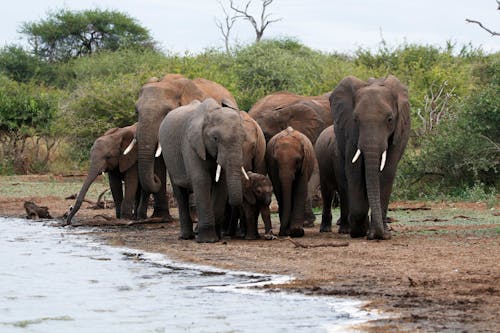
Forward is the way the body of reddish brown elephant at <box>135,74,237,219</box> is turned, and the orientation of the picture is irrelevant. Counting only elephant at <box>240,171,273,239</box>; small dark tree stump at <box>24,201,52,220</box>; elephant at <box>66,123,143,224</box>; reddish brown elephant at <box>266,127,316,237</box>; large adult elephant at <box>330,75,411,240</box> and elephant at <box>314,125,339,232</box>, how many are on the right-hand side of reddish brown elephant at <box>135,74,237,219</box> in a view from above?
2

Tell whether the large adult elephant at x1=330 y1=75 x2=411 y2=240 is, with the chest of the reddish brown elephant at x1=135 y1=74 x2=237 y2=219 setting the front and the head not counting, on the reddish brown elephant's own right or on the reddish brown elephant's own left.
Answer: on the reddish brown elephant's own left

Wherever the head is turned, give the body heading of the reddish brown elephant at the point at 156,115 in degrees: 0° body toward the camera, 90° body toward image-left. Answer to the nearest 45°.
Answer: approximately 45°

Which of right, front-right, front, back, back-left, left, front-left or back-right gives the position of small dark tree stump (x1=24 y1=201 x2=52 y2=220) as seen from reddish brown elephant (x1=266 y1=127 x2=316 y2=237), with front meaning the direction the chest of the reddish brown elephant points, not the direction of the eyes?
back-right

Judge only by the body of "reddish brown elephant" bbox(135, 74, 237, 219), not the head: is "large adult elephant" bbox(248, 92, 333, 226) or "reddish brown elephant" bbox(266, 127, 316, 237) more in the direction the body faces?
the reddish brown elephant

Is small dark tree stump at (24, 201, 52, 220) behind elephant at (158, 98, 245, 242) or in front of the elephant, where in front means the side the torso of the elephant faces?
behind

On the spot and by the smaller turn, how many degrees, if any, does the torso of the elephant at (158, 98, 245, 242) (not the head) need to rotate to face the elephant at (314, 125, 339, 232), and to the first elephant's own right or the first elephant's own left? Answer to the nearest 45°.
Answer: approximately 90° to the first elephant's own left

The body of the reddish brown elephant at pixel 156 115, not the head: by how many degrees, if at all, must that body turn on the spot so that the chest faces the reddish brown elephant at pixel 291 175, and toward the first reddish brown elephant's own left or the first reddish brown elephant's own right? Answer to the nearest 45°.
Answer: approximately 90° to the first reddish brown elephant's own left

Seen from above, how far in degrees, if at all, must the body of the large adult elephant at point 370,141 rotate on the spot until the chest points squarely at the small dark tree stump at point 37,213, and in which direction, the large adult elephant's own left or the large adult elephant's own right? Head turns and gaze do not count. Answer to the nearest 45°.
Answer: approximately 135° to the large adult elephant's own right

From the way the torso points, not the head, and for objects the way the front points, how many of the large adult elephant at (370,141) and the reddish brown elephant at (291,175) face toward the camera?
2
